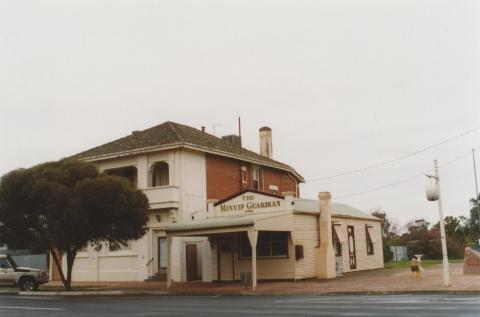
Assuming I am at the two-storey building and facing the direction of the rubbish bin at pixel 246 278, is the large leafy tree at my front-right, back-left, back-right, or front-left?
front-right

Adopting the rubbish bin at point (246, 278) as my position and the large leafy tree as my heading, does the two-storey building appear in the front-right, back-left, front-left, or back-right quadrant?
front-right

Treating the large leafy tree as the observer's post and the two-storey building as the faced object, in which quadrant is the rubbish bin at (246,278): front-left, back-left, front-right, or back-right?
front-right

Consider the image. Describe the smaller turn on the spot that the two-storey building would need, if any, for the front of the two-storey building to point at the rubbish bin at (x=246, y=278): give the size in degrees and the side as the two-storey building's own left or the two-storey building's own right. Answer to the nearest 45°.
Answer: approximately 45° to the two-storey building's own left

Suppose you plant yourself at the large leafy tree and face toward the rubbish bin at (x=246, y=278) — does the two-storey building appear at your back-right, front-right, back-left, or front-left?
front-left
